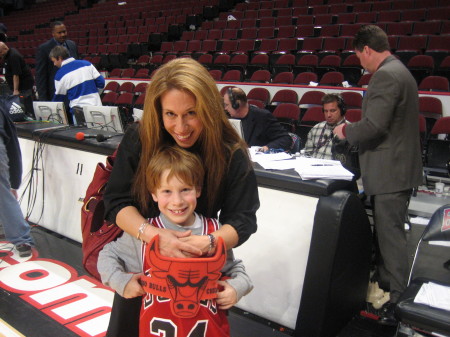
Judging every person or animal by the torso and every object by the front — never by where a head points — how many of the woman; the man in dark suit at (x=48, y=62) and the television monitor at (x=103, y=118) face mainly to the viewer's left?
0

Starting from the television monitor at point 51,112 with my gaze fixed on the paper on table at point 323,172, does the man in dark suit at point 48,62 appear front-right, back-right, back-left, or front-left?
back-left

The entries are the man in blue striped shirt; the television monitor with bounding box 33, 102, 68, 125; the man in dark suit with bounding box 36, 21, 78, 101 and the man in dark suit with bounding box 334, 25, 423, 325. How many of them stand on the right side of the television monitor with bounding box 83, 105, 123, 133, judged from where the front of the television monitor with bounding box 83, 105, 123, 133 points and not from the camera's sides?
1

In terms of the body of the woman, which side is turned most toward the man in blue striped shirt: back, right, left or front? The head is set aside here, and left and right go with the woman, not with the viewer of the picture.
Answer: back

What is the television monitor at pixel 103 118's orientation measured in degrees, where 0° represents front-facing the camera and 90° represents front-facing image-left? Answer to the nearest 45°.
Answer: approximately 225°

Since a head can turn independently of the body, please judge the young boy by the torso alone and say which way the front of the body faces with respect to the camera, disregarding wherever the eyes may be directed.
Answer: toward the camera

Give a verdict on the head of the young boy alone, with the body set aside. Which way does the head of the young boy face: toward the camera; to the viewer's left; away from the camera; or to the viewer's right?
toward the camera

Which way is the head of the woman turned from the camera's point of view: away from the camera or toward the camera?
toward the camera

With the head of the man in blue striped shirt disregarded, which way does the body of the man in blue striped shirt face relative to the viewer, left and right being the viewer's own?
facing away from the viewer and to the left of the viewer

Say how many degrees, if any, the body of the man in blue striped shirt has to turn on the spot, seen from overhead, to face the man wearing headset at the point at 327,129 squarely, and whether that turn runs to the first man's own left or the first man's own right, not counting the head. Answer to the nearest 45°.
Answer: approximately 180°

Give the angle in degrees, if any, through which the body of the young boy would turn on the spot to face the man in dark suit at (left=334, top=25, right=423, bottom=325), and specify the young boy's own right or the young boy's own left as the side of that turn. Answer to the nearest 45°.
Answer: approximately 135° to the young boy's own left

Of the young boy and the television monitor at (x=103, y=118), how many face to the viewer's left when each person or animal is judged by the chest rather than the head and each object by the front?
0

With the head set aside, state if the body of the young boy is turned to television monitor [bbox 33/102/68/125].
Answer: no
